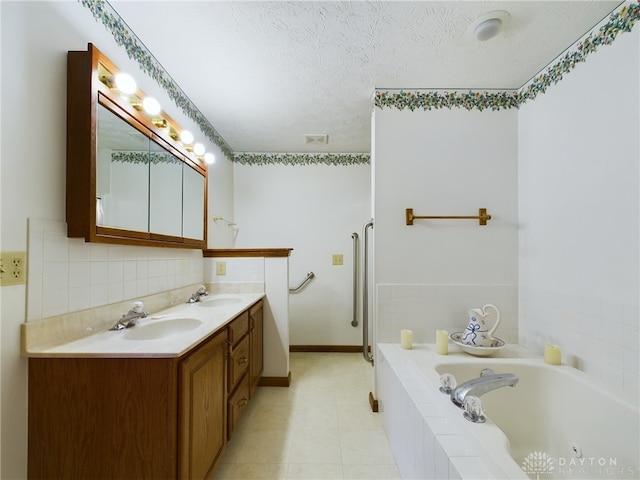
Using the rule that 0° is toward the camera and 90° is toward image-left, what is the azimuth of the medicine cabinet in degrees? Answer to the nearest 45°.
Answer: approximately 315°

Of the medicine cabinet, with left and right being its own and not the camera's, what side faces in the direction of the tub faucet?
front

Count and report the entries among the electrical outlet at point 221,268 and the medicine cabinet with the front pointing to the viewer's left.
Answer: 0

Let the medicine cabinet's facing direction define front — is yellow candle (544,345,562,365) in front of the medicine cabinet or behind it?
in front

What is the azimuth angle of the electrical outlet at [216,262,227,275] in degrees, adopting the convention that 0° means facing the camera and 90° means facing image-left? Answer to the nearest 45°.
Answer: approximately 0°

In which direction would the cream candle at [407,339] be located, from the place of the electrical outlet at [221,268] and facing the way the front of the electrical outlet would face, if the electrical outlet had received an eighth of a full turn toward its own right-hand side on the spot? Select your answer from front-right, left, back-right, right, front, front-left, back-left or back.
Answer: left

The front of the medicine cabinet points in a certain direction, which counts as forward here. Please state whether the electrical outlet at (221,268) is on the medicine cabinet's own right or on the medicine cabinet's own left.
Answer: on the medicine cabinet's own left
